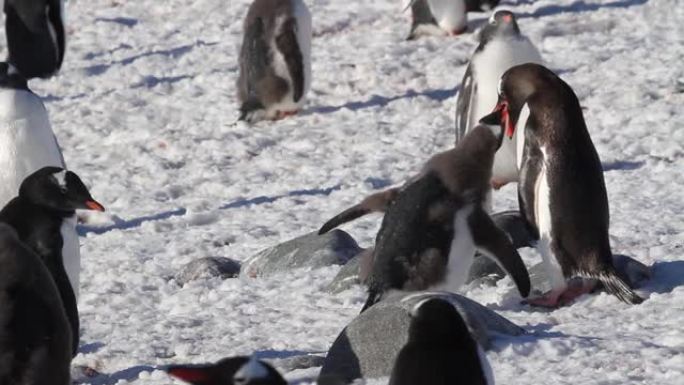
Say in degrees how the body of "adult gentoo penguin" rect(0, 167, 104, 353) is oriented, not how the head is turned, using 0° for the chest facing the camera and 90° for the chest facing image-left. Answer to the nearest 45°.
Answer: approximately 270°

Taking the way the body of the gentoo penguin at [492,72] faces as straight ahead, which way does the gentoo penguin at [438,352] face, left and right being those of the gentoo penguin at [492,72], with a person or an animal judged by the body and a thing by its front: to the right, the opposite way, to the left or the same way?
the opposite way

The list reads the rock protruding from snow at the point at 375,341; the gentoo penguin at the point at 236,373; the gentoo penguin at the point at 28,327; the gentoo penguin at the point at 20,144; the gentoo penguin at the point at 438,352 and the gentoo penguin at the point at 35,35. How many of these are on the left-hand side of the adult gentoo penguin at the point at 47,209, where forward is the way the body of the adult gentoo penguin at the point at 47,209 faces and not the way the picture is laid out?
2

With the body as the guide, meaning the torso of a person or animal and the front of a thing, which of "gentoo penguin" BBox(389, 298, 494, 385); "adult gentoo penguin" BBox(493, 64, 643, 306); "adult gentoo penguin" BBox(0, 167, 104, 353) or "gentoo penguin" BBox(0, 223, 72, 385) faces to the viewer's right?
"adult gentoo penguin" BBox(0, 167, 104, 353)

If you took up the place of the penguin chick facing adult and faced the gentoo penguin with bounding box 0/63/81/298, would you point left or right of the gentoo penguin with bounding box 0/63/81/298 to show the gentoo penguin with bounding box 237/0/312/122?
right

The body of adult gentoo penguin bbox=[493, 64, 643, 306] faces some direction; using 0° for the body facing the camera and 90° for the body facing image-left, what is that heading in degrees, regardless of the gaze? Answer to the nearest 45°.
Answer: approximately 90°

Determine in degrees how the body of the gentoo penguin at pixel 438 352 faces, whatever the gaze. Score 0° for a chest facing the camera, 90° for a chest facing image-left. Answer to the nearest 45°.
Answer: approximately 180°

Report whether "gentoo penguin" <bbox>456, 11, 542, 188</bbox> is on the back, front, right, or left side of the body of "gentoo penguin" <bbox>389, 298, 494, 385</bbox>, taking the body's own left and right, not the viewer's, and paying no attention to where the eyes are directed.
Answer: front

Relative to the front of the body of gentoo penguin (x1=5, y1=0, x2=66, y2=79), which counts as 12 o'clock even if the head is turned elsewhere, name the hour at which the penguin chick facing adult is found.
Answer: The penguin chick facing adult is roughly at 4 o'clock from the gentoo penguin.
